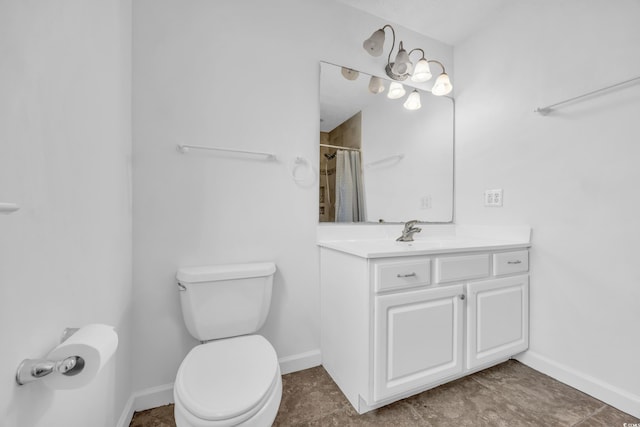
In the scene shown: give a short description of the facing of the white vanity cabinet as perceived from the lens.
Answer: facing the viewer and to the right of the viewer

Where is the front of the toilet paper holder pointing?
to the viewer's right

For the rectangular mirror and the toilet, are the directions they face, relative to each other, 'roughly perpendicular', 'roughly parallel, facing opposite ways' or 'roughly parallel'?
roughly parallel

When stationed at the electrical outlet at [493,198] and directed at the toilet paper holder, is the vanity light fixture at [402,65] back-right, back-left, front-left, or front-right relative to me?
front-right

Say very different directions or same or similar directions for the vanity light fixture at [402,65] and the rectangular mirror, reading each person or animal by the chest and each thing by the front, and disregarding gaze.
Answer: same or similar directions

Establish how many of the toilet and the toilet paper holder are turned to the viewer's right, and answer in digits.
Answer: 1

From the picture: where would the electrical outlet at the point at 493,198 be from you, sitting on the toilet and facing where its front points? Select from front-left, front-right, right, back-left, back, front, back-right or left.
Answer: left

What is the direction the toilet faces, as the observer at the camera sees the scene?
facing the viewer

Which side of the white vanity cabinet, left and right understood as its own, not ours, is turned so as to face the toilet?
right

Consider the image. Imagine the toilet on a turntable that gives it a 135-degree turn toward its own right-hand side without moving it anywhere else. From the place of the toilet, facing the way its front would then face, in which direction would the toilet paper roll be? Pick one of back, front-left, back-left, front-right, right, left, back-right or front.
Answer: left

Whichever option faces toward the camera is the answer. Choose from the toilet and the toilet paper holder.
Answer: the toilet
